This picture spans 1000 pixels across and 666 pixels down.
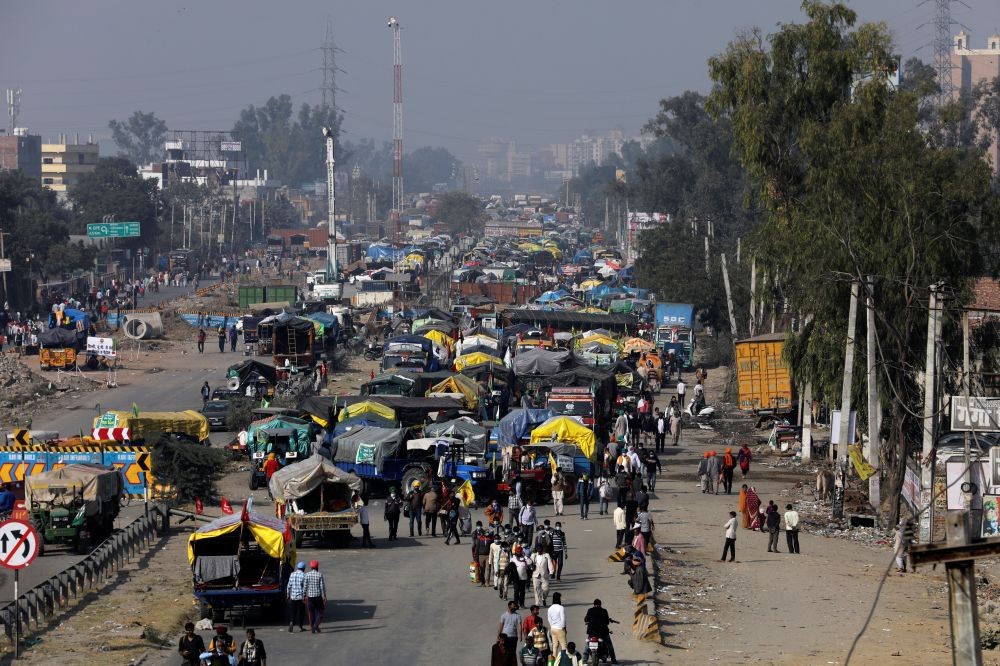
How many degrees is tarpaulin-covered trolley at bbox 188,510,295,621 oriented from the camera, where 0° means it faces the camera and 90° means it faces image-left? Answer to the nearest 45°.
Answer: approximately 180°

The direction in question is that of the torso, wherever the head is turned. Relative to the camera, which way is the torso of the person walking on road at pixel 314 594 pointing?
away from the camera

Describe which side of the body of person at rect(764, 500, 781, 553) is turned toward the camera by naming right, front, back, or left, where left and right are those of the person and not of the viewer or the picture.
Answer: back

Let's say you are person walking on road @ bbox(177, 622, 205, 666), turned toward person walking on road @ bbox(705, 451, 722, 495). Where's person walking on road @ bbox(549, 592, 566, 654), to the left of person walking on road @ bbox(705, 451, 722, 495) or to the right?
right

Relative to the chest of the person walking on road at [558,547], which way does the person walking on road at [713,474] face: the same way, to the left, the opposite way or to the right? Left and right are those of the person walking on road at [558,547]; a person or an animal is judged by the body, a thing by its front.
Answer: the opposite way
